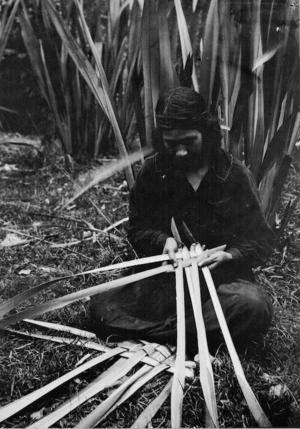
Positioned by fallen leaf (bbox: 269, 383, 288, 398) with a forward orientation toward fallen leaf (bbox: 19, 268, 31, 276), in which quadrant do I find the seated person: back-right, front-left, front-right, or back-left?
front-right

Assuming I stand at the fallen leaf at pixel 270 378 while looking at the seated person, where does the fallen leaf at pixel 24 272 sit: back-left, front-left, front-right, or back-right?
front-left

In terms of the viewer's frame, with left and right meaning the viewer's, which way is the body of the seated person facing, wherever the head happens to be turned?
facing the viewer

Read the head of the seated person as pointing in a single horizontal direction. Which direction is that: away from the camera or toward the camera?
toward the camera

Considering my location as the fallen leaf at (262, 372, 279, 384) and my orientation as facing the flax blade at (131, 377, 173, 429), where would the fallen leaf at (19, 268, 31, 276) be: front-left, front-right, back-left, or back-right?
front-right
